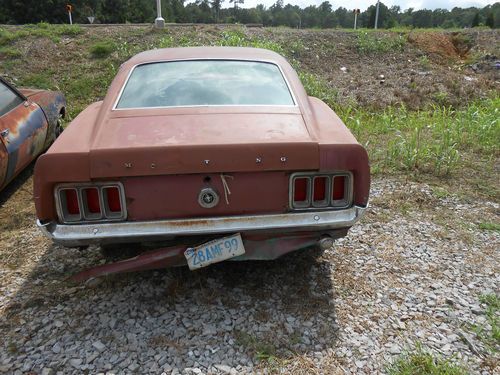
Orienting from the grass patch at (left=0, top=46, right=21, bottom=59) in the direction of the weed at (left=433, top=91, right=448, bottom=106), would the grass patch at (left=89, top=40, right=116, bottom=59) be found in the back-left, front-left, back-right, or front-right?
front-left

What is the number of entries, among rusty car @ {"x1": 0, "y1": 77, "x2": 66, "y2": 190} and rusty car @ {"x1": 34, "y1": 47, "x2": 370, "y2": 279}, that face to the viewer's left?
0

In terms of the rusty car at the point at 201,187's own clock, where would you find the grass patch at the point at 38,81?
The grass patch is roughly at 11 o'clock from the rusty car.

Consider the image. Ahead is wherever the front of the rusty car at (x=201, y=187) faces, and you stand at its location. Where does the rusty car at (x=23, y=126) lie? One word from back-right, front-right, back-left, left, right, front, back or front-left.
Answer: front-left

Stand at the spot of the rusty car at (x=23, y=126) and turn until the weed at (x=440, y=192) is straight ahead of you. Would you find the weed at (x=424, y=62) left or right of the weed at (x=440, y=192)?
left

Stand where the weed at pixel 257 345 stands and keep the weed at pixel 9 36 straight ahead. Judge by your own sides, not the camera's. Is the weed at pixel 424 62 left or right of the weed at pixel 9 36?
right

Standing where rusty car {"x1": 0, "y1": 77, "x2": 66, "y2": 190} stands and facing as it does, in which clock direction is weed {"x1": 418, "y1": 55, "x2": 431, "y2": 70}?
The weed is roughly at 1 o'clock from the rusty car.

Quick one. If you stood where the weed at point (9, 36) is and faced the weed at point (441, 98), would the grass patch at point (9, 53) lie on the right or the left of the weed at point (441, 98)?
right

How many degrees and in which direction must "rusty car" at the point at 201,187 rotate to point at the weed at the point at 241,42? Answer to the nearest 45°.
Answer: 0° — it already faces it

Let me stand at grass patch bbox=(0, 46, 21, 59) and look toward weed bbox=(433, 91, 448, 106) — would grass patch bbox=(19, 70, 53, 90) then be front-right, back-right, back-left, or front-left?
front-right

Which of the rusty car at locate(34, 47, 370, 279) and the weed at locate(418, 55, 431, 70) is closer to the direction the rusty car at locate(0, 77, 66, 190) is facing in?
the weed

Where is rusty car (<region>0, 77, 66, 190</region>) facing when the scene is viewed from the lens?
facing away from the viewer and to the right of the viewer

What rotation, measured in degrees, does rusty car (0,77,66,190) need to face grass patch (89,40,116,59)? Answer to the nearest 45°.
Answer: approximately 45° to its left

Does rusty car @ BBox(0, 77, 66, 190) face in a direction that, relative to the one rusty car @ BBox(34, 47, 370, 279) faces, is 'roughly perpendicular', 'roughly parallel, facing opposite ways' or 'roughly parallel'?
roughly parallel

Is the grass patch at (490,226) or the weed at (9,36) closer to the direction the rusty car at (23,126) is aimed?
the weed

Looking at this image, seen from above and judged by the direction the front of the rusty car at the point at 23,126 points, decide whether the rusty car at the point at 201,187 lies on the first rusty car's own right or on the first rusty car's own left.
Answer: on the first rusty car's own right

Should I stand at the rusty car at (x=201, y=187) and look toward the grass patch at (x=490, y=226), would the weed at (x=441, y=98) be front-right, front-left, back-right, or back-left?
front-left

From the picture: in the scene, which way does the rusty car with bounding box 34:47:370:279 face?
away from the camera
